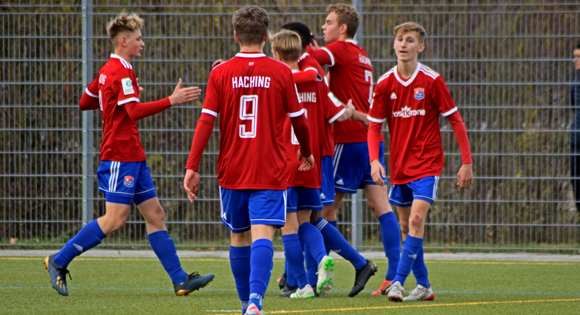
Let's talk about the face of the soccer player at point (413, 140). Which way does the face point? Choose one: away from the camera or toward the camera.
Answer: toward the camera

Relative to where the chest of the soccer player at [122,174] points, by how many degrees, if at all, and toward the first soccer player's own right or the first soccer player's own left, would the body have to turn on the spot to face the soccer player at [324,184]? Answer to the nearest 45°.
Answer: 0° — they already face them

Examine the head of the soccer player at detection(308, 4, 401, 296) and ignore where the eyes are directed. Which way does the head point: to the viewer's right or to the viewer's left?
to the viewer's left

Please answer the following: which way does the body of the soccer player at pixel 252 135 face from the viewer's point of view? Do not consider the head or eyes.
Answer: away from the camera

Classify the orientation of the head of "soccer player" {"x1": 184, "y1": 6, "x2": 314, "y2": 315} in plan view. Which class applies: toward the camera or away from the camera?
away from the camera
